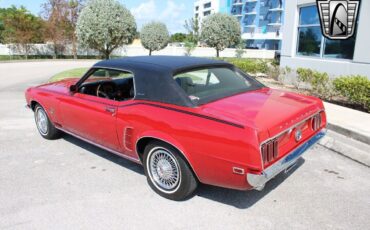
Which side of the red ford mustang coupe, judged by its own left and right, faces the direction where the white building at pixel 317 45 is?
right

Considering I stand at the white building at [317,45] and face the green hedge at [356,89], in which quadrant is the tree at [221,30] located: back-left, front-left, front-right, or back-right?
back-right

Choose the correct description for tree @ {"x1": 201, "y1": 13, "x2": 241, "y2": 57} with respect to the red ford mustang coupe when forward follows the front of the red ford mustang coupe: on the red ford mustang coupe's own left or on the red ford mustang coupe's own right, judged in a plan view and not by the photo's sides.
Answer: on the red ford mustang coupe's own right

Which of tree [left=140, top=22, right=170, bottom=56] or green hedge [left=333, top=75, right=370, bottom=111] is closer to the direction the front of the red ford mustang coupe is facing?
the tree

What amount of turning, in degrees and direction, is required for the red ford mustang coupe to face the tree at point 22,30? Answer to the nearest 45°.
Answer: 0° — it already faces it

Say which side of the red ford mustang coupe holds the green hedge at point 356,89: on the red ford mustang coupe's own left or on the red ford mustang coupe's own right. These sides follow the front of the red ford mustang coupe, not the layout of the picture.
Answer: on the red ford mustang coupe's own right

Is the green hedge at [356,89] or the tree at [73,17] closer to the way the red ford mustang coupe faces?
the tree

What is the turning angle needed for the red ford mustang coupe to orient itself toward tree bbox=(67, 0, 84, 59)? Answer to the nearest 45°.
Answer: approximately 45° to its right

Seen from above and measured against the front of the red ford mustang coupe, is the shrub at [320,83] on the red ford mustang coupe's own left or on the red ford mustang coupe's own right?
on the red ford mustang coupe's own right

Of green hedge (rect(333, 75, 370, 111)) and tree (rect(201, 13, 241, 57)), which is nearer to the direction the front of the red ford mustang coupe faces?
the tree

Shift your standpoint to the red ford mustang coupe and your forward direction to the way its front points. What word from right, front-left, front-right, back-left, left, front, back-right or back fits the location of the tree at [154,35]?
front-right

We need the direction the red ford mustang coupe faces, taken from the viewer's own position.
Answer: facing away from the viewer and to the left of the viewer
